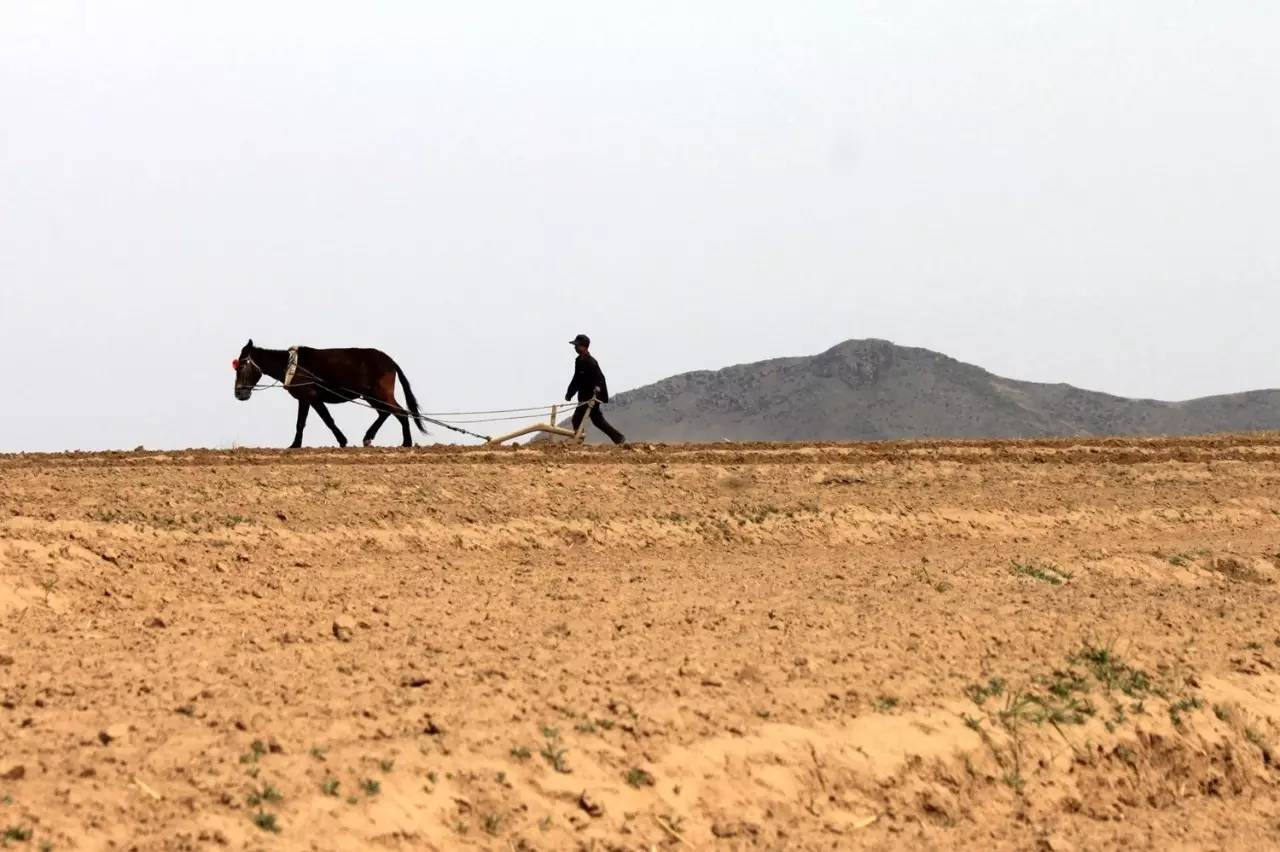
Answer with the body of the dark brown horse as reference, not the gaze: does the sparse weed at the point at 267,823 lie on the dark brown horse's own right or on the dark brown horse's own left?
on the dark brown horse's own left

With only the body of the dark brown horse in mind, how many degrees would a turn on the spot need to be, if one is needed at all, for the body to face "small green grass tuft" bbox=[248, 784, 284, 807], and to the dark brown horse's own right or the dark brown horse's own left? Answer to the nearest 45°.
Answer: approximately 90° to the dark brown horse's own left

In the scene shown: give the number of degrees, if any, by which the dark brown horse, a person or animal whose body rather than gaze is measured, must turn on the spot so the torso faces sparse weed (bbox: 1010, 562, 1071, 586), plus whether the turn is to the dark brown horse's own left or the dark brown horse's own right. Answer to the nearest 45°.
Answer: approximately 135° to the dark brown horse's own left

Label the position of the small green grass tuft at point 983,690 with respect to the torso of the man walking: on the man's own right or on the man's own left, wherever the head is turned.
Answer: on the man's own left

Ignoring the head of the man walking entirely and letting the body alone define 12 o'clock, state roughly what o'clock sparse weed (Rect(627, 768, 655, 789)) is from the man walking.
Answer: The sparse weed is roughly at 9 o'clock from the man walking.

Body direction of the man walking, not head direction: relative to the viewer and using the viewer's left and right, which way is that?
facing to the left of the viewer

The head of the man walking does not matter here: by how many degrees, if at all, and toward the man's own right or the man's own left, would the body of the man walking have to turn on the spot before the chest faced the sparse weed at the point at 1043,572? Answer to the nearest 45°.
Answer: approximately 135° to the man's own left

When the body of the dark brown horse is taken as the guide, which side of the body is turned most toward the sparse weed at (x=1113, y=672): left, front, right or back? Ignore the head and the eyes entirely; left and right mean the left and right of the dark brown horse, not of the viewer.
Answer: left

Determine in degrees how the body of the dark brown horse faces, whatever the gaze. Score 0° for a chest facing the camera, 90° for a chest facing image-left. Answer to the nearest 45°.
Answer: approximately 90°
